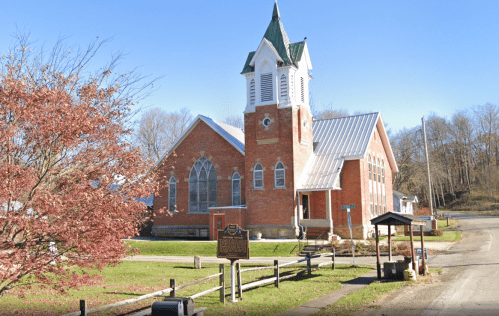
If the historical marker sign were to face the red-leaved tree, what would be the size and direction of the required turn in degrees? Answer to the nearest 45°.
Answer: approximately 45° to its right

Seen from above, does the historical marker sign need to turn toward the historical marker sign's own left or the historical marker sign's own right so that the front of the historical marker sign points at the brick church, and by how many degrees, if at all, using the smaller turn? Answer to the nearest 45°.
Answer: approximately 180°

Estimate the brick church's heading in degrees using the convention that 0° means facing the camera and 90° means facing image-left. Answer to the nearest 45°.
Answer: approximately 0°

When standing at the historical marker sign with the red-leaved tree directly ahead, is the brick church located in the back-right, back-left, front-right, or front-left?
back-right

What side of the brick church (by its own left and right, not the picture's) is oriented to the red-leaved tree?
front

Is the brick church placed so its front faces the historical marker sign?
yes

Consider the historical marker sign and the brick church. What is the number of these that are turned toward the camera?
2
